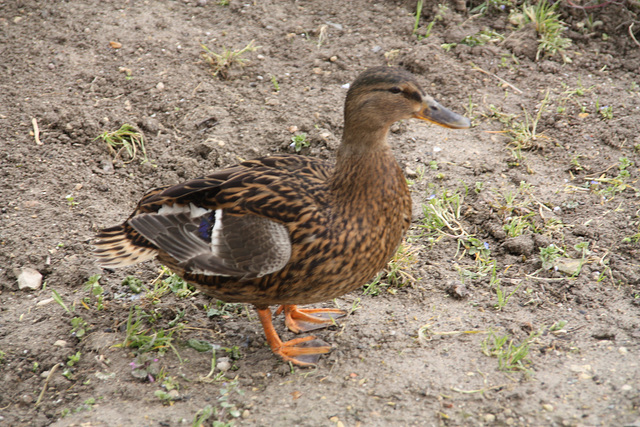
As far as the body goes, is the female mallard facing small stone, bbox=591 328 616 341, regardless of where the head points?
yes

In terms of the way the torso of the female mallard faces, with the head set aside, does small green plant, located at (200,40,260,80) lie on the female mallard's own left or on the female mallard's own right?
on the female mallard's own left

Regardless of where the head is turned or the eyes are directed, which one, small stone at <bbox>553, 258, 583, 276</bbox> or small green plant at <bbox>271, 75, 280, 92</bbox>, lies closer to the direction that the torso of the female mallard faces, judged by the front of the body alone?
the small stone

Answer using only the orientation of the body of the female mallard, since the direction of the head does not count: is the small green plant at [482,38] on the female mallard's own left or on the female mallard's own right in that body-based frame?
on the female mallard's own left

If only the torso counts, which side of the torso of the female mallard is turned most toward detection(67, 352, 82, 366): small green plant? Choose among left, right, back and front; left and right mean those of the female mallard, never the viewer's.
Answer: back

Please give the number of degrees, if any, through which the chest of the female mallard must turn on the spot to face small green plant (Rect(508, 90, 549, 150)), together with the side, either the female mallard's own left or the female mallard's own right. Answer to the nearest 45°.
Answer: approximately 45° to the female mallard's own left

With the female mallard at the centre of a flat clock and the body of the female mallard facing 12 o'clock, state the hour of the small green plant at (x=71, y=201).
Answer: The small green plant is roughly at 7 o'clock from the female mallard.

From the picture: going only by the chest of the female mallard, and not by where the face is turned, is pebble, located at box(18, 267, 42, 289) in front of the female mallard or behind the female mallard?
behind

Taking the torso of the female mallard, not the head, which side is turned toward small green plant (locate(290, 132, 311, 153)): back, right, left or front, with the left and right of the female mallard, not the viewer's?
left

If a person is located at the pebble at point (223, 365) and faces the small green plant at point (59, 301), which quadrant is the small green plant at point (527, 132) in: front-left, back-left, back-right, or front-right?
back-right

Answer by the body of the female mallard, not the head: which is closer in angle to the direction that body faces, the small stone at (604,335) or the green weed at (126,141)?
the small stone

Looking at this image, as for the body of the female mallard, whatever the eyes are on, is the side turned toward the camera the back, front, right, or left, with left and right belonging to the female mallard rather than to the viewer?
right
